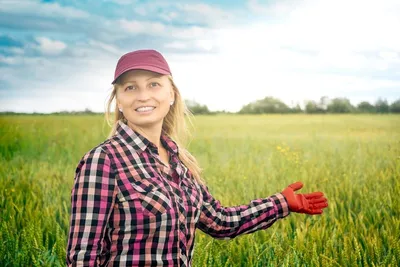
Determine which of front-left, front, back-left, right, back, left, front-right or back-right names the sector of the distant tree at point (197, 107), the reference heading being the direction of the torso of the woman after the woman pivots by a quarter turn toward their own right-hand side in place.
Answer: back-right

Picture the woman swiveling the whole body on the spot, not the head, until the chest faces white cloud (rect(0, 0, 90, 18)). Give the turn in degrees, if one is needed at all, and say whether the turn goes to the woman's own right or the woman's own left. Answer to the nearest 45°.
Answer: approximately 180°

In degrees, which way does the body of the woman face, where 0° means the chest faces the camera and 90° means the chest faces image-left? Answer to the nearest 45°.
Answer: approximately 315°

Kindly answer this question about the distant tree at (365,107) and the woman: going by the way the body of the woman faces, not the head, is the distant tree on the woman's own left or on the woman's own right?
on the woman's own left

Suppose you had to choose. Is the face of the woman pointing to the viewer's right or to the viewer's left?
to the viewer's left

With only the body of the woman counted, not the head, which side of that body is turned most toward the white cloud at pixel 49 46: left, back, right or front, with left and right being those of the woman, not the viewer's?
back

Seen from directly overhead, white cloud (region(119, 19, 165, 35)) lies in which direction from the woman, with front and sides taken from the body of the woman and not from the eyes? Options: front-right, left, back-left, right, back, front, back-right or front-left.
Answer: back-left
